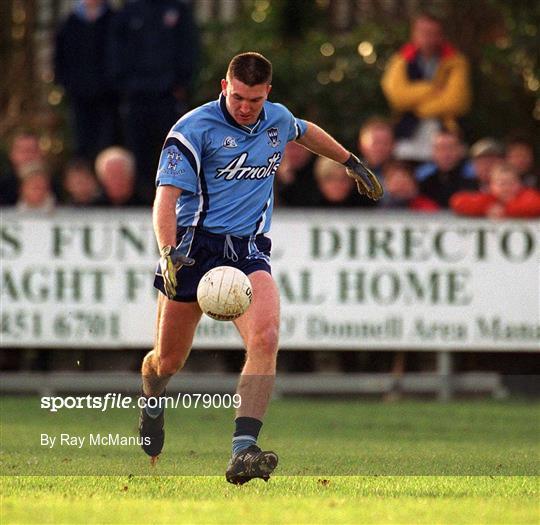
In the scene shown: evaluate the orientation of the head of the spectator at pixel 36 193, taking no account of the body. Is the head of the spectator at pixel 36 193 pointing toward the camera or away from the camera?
toward the camera

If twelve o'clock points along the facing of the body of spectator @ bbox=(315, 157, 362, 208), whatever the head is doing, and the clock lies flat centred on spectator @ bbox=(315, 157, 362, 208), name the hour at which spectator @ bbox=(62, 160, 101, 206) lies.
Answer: spectator @ bbox=(62, 160, 101, 206) is roughly at 3 o'clock from spectator @ bbox=(315, 157, 362, 208).

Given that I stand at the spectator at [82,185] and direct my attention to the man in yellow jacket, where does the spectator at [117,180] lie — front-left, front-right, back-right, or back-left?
front-right

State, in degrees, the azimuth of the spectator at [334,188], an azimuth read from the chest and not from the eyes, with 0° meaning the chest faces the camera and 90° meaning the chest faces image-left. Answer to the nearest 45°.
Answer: approximately 0°

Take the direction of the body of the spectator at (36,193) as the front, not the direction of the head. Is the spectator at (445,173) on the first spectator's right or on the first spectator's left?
on the first spectator's left

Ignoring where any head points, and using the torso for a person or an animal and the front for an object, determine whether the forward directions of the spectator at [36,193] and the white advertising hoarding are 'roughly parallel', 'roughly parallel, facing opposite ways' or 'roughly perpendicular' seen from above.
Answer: roughly parallel

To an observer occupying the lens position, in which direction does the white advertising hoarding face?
facing the viewer

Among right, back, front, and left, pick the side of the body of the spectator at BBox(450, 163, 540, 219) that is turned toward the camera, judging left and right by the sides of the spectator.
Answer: front

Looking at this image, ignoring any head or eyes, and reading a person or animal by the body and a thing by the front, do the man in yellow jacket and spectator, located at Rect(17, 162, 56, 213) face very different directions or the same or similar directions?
same or similar directions

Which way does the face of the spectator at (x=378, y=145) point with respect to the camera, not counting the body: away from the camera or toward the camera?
toward the camera

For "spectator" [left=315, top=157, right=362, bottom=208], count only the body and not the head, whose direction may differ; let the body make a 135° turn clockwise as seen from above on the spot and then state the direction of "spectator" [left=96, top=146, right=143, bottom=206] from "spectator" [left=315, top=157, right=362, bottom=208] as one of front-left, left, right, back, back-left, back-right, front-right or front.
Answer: front-left

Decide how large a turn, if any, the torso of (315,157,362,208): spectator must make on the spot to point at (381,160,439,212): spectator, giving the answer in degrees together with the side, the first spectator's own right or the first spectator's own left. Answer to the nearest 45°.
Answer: approximately 90° to the first spectator's own left

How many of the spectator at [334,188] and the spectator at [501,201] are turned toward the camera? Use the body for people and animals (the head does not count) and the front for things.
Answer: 2

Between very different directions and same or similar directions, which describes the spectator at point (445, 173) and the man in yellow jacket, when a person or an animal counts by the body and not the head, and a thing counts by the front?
same or similar directions

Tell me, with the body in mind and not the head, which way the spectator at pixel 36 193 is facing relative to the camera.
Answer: toward the camera
